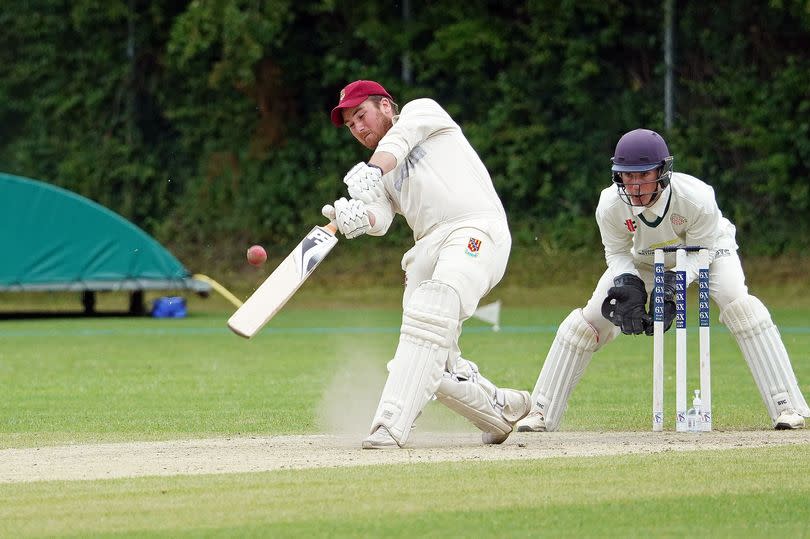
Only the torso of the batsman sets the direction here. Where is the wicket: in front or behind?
behind

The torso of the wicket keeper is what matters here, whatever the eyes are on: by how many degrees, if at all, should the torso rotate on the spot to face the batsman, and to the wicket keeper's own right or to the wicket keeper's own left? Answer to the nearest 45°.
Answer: approximately 45° to the wicket keeper's own right

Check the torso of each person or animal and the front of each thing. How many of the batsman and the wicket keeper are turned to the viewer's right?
0

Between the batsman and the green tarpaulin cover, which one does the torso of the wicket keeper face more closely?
the batsman

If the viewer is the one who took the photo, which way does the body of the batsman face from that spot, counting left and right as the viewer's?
facing the viewer and to the left of the viewer

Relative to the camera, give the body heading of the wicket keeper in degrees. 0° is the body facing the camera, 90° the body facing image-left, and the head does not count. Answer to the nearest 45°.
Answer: approximately 0°

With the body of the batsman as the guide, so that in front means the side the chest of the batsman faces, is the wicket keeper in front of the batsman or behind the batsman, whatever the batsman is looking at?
behind
